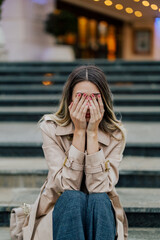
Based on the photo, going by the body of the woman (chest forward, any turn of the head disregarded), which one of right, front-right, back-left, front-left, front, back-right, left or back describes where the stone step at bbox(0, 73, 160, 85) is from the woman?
back

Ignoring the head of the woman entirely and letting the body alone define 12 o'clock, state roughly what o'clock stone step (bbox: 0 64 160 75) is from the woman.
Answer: The stone step is roughly at 6 o'clock from the woman.

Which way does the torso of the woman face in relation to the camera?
toward the camera

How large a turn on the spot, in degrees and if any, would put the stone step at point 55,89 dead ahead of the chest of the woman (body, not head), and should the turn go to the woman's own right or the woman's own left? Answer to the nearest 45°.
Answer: approximately 180°

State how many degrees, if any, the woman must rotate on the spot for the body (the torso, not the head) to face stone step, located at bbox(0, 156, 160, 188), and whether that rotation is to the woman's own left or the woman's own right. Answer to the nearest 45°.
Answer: approximately 180°

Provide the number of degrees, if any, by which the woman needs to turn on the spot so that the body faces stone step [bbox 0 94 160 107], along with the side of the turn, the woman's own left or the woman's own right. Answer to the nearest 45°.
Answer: approximately 180°

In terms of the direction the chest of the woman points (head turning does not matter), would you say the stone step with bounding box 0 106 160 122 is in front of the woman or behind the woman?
behind

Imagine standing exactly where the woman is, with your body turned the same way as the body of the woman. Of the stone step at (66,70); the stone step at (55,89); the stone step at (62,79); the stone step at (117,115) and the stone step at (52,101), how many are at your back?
5
